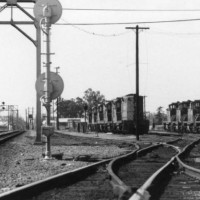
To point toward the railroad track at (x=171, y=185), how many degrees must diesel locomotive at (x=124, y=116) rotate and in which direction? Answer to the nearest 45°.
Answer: approximately 45° to its right

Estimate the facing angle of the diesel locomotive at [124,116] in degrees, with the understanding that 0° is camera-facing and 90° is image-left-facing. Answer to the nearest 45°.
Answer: approximately 315°

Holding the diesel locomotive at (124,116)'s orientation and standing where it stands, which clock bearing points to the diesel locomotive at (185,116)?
the diesel locomotive at (185,116) is roughly at 9 o'clock from the diesel locomotive at (124,116).
